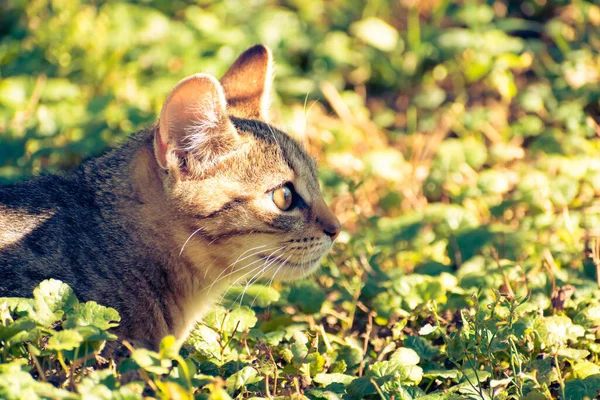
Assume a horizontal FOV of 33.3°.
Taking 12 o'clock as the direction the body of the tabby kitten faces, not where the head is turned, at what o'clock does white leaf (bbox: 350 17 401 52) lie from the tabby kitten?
The white leaf is roughly at 10 o'clock from the tabby kitten.

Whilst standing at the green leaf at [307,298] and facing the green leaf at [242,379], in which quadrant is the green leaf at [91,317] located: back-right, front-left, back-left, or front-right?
front-right

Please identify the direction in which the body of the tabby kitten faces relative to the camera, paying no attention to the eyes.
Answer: to the viewer's right

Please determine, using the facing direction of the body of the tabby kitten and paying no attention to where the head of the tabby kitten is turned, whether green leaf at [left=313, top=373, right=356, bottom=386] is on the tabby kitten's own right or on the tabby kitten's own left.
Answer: on the tabby kitten's own right

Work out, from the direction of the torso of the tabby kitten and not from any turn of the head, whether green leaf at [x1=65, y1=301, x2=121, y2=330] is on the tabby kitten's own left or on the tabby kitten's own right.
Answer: on the tabby kitten's own right

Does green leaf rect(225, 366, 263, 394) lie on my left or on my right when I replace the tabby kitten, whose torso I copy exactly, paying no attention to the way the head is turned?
on my right

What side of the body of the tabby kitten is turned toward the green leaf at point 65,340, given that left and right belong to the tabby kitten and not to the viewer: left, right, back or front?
right

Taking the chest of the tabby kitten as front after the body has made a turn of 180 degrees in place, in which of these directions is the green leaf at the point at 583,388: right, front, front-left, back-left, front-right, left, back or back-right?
back-left

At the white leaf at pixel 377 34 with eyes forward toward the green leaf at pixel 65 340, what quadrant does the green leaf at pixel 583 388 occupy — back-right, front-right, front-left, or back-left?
front-left

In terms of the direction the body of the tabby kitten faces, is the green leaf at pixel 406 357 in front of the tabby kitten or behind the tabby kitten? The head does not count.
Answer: in front
